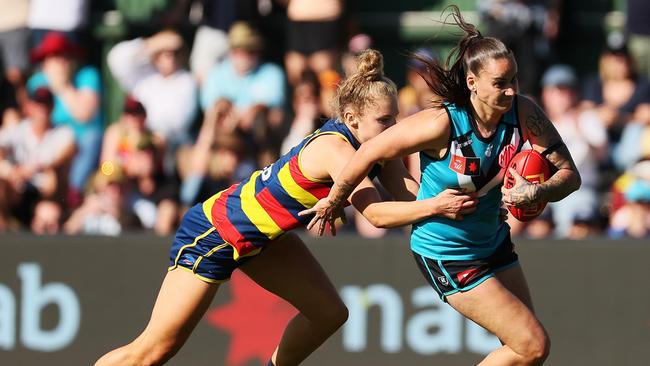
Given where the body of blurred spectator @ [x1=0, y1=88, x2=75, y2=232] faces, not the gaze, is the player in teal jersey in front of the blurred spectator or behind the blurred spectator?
in front

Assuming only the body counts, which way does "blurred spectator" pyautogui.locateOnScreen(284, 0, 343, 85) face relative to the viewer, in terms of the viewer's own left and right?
facing the viewer

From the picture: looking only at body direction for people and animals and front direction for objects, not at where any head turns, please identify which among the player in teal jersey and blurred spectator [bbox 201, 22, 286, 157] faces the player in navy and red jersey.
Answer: the blurred spectator

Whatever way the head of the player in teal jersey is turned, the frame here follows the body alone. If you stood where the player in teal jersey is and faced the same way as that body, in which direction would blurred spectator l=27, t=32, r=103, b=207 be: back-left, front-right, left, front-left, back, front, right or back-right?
back

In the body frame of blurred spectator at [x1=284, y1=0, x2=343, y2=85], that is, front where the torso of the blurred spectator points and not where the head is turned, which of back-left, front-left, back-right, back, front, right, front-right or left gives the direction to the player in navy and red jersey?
front

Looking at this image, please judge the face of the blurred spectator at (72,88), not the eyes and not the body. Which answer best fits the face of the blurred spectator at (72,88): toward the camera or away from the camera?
toward the camera

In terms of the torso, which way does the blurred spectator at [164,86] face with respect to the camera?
toward the camera

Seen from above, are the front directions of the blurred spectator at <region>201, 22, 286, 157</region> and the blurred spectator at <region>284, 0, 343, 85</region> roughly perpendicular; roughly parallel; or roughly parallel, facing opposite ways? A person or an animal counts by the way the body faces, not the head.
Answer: roughly parallel

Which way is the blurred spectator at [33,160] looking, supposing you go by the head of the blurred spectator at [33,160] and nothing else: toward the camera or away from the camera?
toward the camera

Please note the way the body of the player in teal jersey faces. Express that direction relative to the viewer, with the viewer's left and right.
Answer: facing the viewer and to the right of the viewer

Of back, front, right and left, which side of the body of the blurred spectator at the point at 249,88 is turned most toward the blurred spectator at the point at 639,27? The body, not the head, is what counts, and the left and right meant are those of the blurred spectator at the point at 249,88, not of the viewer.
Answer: left

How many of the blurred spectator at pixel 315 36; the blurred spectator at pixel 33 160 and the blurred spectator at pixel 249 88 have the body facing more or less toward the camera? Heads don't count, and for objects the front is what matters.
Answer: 3

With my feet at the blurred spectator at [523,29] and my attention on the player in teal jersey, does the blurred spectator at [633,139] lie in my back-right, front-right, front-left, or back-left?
front-left

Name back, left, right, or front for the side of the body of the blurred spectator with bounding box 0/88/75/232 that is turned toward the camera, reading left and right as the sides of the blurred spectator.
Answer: front

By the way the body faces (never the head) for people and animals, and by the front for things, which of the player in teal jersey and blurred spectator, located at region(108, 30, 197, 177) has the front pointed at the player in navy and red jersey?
the blurred spectator
